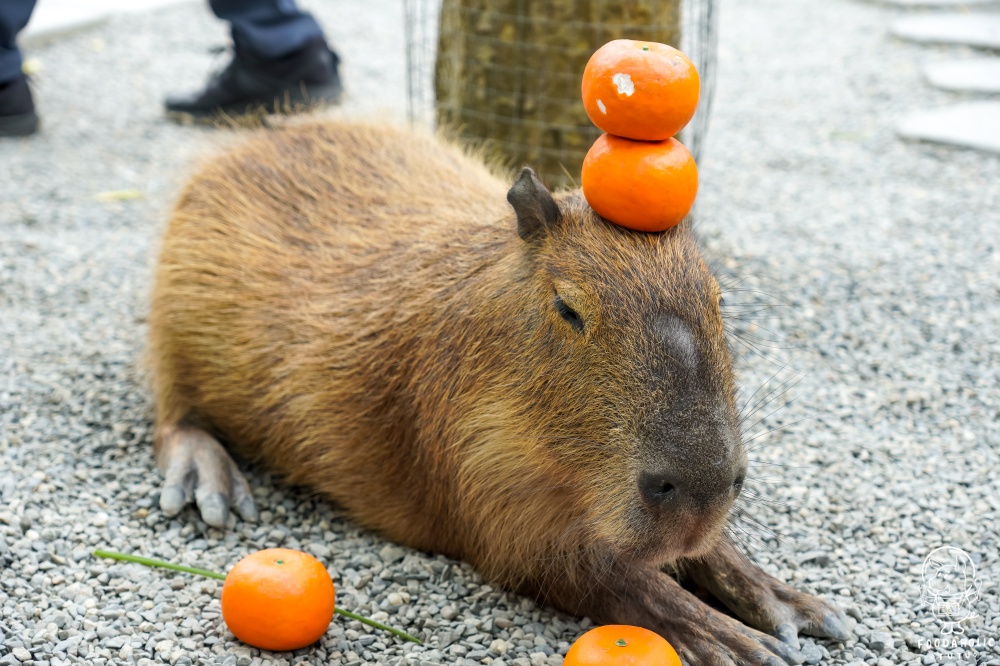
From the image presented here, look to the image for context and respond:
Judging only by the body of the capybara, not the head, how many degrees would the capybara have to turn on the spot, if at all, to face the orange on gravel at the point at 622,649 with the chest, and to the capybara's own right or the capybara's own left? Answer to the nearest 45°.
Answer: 0° — it already faces it

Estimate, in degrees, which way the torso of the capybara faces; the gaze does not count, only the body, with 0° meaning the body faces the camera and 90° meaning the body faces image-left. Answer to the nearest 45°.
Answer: approximately 315°

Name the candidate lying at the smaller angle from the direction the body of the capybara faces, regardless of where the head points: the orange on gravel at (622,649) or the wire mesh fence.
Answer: the orange on gravel

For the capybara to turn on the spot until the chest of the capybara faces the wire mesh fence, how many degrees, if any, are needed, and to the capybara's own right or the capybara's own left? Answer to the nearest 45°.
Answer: approximately 135° to the capybara's own left

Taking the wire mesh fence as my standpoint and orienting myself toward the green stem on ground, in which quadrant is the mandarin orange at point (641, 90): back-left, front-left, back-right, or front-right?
front-left
